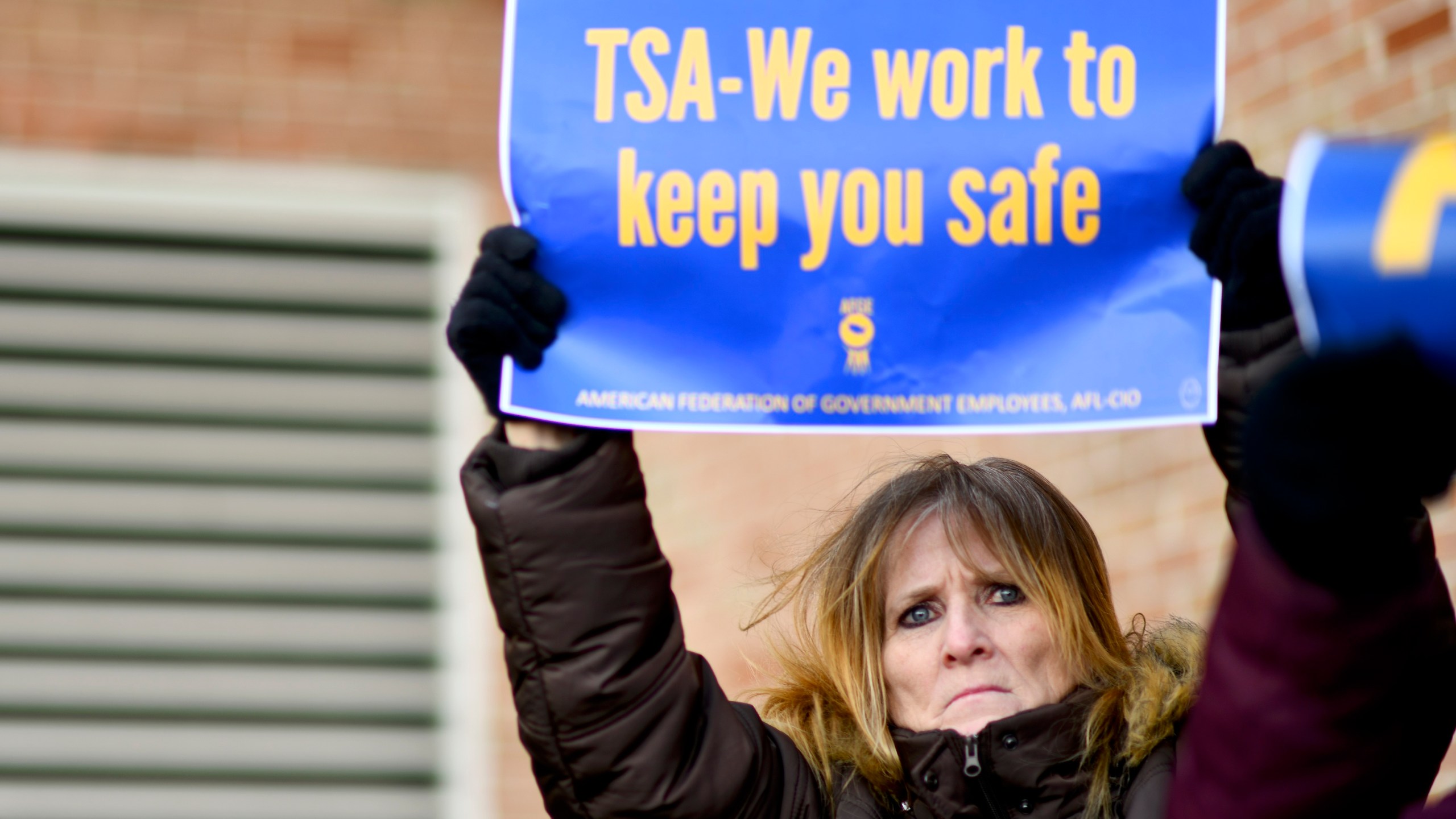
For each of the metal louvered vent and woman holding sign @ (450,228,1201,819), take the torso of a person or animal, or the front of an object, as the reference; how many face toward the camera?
2

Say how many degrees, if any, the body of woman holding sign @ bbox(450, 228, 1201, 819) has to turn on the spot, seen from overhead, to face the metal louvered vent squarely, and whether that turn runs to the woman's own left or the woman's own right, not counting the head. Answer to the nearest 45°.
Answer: approximately 135° to the woman's own right

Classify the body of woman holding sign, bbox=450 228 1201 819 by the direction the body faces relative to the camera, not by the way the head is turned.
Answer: toward the camera

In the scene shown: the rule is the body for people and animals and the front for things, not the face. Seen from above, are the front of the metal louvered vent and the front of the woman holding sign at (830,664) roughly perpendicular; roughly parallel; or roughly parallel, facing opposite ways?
roughly parallel

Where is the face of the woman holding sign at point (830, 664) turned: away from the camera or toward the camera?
toward the camera

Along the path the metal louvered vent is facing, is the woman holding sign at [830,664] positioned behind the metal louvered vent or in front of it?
in front

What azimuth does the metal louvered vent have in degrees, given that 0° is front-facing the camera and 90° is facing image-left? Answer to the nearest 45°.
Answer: approximately 0°
